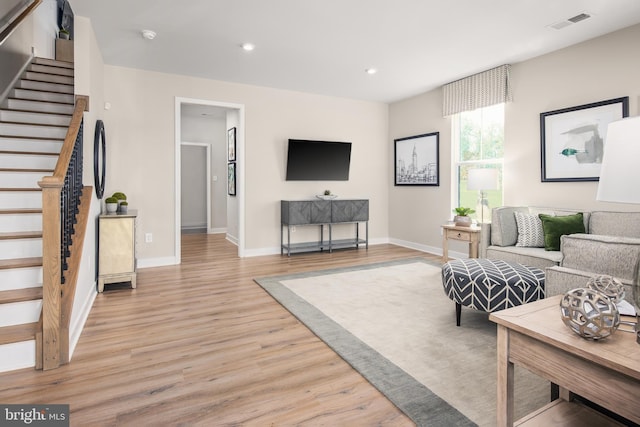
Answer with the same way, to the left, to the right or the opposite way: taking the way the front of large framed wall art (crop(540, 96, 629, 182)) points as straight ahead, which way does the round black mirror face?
the opposite way

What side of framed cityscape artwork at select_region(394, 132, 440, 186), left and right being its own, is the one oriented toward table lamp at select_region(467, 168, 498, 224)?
left

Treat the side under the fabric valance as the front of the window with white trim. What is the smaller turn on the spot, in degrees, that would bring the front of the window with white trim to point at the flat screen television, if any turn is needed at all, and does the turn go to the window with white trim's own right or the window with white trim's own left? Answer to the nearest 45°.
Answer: approximately 45° to the window with white trim's own right

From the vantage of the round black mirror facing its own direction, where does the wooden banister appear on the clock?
The wooden banister is roughly at 3 o'clock from the round black mirror.

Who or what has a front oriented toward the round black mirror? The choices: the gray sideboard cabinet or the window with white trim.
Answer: the window with white trim

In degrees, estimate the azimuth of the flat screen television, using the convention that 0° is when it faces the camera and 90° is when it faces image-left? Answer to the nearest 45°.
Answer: approximately 315°

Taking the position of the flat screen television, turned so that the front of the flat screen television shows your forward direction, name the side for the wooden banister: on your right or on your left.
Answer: on your right

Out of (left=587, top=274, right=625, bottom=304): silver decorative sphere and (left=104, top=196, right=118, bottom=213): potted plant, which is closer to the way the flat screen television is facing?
the silver decorative sphere

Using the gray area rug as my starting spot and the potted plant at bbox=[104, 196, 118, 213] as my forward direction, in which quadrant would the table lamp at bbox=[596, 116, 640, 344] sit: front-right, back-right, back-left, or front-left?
back-left

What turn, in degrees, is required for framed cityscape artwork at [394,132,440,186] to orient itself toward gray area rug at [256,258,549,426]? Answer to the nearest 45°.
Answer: approximately 45° to its left

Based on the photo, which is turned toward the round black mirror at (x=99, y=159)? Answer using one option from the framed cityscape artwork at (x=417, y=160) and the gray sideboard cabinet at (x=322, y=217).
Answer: the framed cityscape artwork

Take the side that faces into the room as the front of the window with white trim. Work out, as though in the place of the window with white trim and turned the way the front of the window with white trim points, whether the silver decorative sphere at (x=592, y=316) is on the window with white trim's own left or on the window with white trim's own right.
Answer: on the window with white trim's own left

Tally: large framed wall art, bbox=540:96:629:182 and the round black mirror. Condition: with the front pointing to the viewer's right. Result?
1

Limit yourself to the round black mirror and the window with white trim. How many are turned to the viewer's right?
1
